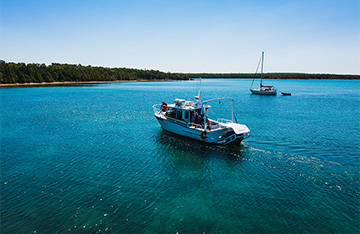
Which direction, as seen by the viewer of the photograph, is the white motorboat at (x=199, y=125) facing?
facing away from the viewer and to the left of the viewer
